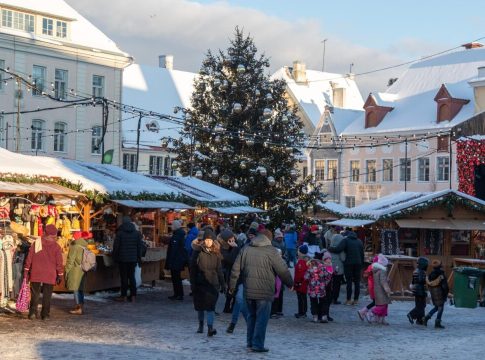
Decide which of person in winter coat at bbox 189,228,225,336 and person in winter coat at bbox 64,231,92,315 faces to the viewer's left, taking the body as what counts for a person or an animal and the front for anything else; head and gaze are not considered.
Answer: person in winter coat at bbox 64,231,92,315

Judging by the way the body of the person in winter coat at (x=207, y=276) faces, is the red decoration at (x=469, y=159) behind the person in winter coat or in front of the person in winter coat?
behind

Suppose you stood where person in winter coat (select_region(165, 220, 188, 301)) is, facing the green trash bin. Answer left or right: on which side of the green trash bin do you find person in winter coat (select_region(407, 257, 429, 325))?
right

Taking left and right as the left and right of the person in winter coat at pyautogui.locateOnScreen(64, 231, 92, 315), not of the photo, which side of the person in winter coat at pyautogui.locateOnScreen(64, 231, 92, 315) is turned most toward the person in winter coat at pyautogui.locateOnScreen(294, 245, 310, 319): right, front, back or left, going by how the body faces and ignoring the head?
back

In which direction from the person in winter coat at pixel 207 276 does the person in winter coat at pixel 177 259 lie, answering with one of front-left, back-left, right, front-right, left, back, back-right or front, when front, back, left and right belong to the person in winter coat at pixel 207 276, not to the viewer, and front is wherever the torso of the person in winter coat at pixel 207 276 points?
back

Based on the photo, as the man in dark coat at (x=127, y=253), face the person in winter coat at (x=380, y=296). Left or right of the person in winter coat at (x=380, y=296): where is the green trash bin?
left

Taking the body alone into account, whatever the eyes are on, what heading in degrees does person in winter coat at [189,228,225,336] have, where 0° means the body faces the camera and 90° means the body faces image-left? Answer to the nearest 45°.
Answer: approximately 0°

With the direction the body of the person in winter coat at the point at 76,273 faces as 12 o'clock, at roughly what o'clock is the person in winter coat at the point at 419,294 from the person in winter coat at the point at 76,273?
the person in winter coat at the point at 419,294 is roughly at 6 o'clock from the person in winter coat at the point at 76,273.

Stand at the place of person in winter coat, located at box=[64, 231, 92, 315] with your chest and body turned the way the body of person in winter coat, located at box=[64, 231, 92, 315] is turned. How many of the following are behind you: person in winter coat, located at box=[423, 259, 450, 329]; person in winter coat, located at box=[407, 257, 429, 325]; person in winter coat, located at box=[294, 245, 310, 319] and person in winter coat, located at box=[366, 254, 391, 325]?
4

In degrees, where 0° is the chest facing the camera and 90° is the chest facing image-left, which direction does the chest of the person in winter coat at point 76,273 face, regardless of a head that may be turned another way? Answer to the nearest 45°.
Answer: approximately 90°
